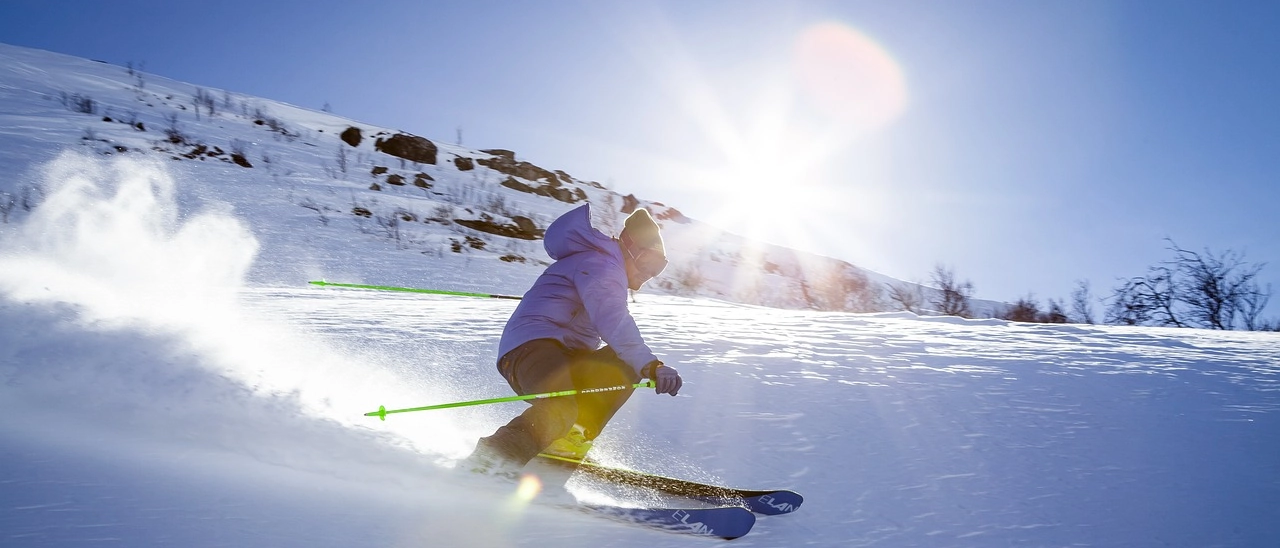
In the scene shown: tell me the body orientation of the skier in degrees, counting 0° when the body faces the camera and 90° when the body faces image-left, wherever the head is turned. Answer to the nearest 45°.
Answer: approximately 270°

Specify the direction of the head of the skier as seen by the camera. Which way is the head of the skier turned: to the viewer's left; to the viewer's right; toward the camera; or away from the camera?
to the viewer's right
